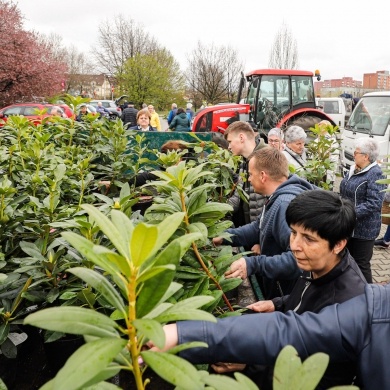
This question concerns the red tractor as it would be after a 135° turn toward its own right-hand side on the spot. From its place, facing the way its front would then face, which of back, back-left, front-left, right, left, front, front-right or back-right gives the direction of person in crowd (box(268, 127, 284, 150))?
back-right

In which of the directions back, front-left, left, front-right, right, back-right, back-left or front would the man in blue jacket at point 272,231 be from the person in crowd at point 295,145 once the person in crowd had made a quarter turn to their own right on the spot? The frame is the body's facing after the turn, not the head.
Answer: front-left

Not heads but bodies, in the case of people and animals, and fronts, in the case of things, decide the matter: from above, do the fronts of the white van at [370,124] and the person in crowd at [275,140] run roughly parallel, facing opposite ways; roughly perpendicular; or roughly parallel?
roughly parallel

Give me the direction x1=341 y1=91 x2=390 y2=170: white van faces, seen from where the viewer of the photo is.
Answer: facing the viewer and to the left of the viewer

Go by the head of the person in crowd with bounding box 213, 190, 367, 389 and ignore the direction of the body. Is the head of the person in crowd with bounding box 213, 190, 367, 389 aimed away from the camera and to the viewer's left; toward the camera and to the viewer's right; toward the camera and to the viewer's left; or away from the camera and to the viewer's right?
toward the camera and to the viewer's left

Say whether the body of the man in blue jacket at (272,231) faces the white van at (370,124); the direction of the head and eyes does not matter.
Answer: no

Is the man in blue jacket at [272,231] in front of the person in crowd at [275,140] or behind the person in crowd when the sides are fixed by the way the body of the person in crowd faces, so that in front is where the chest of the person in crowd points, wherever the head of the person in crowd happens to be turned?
in front

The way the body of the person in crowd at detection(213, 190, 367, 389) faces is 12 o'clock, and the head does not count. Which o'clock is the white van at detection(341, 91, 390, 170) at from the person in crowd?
The white van is roughly at 5 o'clock from the person in crowd.

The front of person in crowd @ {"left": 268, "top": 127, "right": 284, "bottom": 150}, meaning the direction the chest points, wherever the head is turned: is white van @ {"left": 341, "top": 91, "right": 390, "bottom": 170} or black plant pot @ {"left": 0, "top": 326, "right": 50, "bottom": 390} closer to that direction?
the black plant pot

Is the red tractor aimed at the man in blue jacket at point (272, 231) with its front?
no

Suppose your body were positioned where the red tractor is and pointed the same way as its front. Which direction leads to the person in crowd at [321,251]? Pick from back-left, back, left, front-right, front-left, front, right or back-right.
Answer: left

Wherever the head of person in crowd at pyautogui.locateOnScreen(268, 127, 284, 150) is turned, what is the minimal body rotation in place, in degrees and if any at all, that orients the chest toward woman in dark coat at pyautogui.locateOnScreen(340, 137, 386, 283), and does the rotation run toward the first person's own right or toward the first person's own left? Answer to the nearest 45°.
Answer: approximately 90° to the first person's own left

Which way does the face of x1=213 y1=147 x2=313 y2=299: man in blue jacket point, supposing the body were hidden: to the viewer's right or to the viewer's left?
to the viewer's left

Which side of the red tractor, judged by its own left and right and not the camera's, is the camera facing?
left

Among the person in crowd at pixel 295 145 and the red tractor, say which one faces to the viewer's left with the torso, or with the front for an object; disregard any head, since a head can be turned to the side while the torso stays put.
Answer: the red tractor

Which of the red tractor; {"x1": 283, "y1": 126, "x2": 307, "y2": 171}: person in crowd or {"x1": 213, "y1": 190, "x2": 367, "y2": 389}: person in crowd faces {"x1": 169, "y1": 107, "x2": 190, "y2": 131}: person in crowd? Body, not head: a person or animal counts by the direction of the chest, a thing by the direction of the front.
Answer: the red tractor

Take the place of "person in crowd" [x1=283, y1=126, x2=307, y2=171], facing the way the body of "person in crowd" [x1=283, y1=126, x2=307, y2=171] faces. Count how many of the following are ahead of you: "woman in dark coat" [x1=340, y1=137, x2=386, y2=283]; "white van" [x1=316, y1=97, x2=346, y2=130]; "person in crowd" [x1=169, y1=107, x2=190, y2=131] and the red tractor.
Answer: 1

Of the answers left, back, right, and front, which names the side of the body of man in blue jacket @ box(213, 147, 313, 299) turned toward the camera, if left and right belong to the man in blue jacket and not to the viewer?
left
